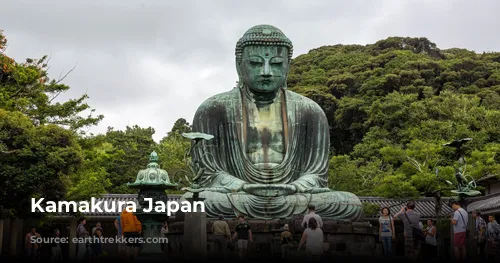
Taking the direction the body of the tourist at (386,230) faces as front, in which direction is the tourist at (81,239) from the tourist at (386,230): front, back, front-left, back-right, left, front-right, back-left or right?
right

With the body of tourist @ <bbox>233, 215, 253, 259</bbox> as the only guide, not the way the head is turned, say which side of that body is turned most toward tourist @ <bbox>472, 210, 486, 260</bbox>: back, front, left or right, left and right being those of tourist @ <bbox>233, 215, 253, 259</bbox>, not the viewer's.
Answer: left

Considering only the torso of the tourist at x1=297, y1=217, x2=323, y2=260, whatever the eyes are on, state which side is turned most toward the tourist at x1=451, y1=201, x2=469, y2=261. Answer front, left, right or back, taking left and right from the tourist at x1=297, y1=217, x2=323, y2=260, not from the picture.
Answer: right

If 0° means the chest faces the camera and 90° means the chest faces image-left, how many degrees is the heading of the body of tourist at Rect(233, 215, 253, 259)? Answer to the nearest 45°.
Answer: approximately 0°

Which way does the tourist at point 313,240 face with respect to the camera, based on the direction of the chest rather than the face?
away from the camera

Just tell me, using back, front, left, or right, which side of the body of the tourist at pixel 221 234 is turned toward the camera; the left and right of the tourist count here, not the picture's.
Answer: back

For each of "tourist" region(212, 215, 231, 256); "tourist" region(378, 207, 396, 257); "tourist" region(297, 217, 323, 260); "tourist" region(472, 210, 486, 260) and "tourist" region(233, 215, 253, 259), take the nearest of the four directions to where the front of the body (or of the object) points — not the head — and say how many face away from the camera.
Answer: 2

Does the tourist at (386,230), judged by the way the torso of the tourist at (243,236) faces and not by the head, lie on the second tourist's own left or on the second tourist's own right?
on the second tourist's own left
